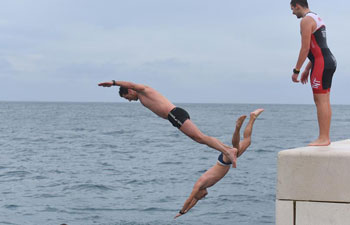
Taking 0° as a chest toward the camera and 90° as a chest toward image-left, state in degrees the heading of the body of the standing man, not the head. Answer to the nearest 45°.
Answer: approximately 90°
